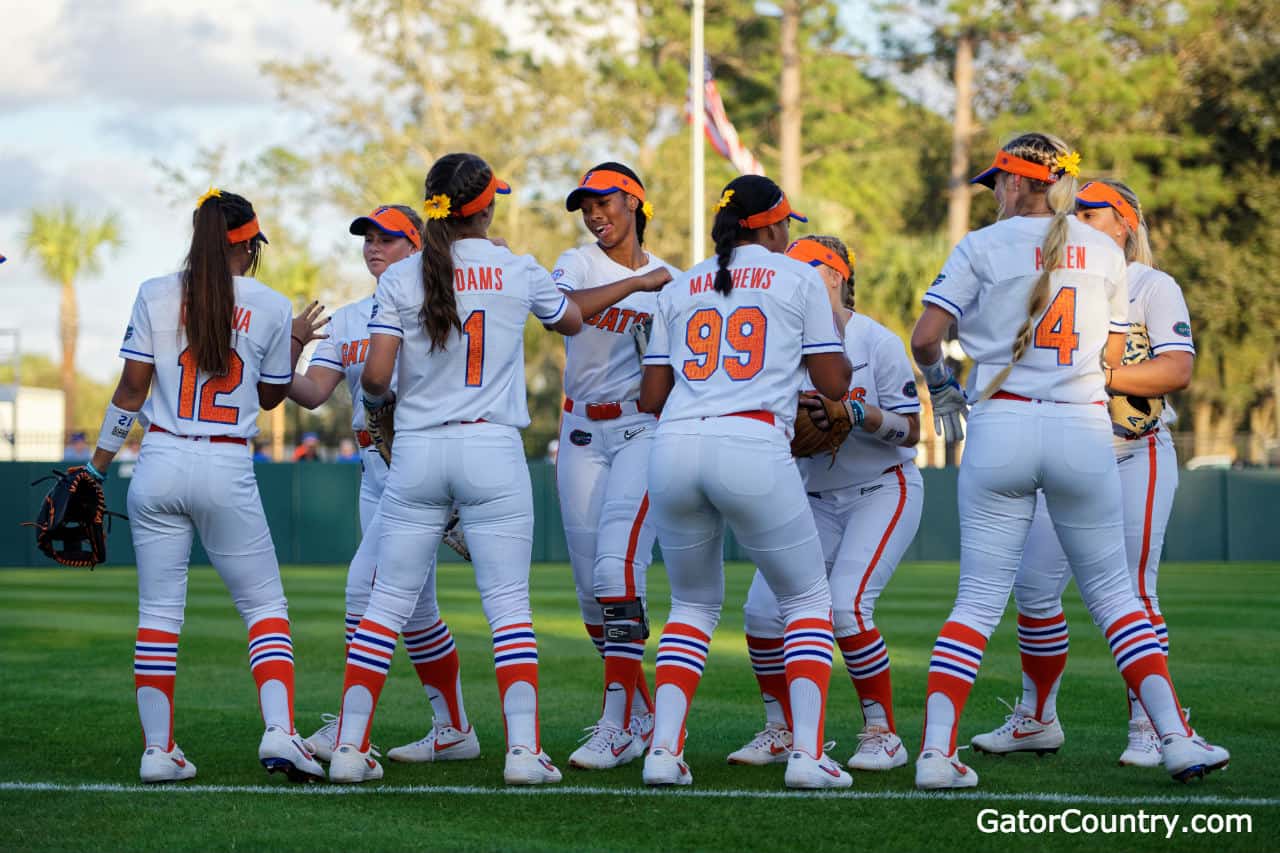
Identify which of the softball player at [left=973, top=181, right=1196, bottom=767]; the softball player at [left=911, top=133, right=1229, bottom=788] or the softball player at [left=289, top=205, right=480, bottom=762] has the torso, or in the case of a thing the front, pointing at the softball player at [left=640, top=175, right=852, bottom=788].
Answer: the softball player at [left=973, top=181, right=1196, bottom=767]

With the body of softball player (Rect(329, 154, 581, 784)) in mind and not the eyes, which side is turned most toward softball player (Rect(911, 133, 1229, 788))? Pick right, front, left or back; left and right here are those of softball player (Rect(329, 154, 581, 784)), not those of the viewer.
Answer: right

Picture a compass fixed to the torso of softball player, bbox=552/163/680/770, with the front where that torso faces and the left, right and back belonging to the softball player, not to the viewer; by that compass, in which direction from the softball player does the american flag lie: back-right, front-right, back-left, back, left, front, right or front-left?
back

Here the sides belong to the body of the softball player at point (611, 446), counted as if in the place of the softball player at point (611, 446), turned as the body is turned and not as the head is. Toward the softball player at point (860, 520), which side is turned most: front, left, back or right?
left

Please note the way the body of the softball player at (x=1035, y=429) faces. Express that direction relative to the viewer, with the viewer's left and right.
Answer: facing away from the viewer

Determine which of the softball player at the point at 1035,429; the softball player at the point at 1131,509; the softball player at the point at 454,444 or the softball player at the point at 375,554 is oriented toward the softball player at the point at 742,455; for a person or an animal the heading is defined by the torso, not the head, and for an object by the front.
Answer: the softball player at the point at 1131,509

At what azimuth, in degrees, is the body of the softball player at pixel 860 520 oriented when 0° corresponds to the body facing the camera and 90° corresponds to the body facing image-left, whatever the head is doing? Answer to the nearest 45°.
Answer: approximately 45°

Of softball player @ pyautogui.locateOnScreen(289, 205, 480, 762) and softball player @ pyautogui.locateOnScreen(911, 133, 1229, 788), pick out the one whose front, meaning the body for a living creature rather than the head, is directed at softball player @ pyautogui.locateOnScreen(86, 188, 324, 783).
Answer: softball player @ pyautogui.locateOnScreen(289, 205, 480, 762)
